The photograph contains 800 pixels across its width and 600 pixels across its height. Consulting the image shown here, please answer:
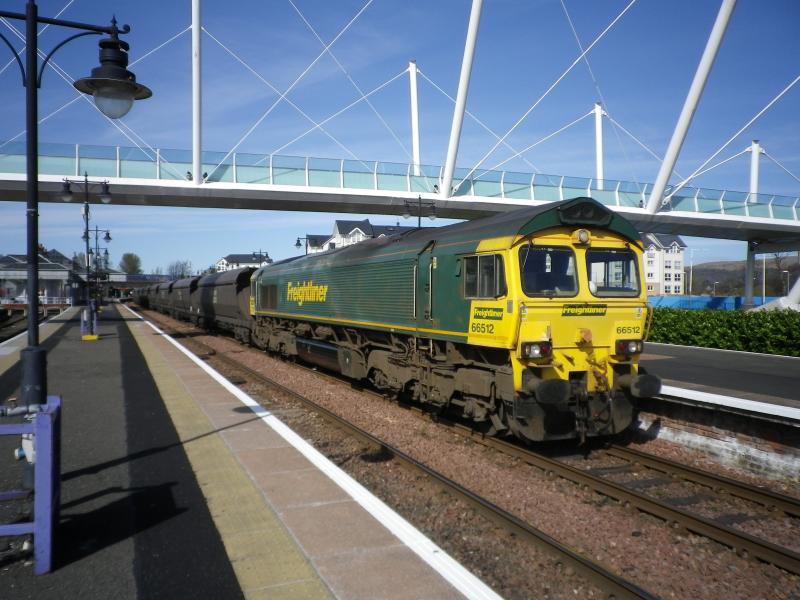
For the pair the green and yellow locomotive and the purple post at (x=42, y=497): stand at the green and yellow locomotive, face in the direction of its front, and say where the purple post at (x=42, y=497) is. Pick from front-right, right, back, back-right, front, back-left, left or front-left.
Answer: right

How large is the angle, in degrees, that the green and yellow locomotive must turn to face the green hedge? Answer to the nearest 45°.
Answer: approximately 90° to its left

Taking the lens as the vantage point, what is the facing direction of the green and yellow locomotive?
facing the viewer and to the right of the viewer

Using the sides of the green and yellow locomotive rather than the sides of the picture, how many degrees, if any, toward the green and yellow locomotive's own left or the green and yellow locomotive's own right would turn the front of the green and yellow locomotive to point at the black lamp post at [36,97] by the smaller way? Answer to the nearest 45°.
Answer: approximately 90° to the green and yellow locomotive's own right
